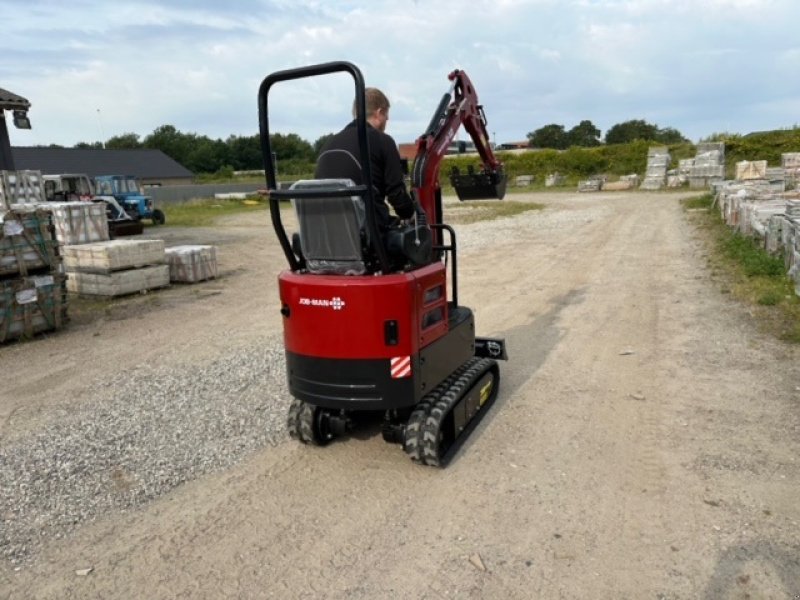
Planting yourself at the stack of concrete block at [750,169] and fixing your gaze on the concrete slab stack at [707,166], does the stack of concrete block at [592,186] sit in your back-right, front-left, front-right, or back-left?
front-left

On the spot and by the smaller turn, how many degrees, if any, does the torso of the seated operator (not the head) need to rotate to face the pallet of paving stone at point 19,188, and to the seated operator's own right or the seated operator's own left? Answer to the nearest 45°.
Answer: approximately 90° to the seated operator's own left

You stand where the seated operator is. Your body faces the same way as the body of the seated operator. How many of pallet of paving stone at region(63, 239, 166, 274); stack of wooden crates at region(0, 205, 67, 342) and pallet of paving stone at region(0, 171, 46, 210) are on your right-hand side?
0

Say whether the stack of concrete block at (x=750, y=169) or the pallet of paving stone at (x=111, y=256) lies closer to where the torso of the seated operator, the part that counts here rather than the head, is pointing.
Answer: the stack of concrete block

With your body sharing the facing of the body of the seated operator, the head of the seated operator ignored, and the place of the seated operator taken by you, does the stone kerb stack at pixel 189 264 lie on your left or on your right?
on your left

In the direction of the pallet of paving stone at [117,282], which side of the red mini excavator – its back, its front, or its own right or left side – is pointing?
left

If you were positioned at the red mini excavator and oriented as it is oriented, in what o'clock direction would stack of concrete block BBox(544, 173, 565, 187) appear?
The stack of concrete block is roughly at 11 o'clock from the red mini excavator.

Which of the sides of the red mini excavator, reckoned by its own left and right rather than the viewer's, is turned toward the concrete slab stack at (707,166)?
front

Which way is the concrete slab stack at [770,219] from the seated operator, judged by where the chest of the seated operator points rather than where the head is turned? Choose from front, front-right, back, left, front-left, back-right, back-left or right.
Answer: front

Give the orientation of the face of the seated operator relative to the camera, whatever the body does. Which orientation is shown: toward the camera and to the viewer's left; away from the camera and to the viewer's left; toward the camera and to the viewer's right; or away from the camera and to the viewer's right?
away from the camera and to the viewer's right

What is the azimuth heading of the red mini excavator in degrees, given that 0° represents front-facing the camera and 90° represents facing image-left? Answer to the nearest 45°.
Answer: approximately 225°

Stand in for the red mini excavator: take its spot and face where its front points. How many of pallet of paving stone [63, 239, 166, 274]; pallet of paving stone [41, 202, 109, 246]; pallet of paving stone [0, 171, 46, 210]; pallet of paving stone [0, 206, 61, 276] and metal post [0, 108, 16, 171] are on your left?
5

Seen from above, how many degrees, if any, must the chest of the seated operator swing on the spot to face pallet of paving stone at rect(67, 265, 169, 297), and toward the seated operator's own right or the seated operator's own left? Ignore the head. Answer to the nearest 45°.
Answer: approximately 90° to the seated operator's own left

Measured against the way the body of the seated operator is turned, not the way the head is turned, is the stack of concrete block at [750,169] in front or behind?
in front

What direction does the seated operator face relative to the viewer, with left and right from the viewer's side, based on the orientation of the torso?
facing away from the viewer and to the right of the viewer

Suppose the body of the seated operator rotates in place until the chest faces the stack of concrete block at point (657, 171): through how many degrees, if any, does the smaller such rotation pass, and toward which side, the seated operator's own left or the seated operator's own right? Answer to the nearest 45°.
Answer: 0° — they already face it
